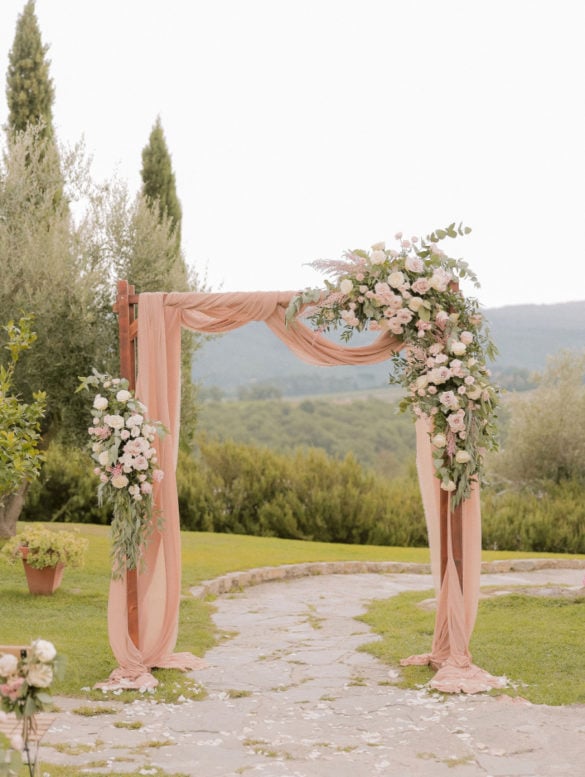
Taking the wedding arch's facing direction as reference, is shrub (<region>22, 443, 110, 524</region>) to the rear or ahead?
to the rear

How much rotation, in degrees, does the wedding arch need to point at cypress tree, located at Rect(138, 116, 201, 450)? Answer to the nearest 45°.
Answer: approximately 180°

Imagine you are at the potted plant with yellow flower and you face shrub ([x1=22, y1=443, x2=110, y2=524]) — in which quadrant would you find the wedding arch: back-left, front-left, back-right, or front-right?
back-right

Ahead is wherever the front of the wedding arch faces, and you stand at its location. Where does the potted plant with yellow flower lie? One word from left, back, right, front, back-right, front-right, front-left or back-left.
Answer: back-right

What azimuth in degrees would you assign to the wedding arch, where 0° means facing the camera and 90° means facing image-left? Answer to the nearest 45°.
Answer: approximately 0°

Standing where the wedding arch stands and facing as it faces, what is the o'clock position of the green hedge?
The green hedge is roughly at 6 o'clock from the wedding arch.

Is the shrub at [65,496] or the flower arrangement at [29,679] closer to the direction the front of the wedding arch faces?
the flower arrangement

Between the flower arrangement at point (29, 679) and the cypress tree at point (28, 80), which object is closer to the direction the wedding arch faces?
the flower arrangement

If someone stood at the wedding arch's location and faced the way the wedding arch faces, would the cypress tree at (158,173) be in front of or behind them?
behind

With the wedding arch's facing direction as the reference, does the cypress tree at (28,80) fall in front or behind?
behind
